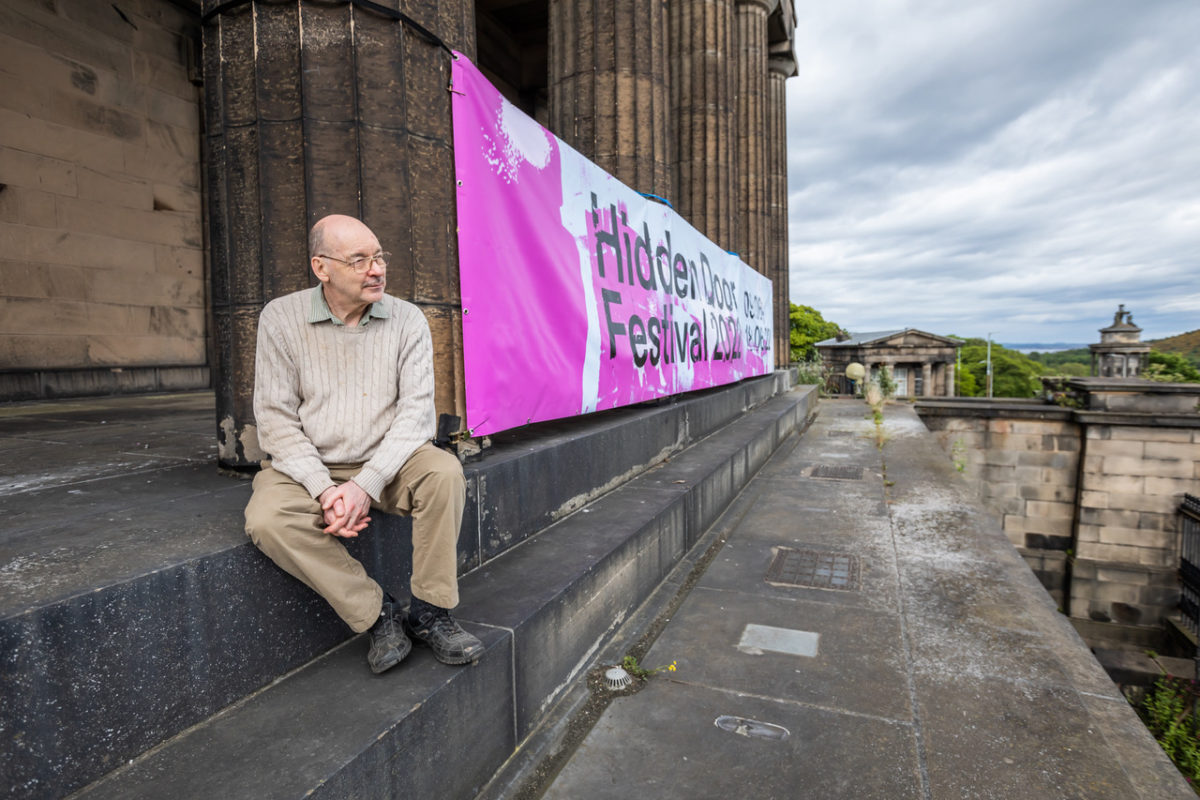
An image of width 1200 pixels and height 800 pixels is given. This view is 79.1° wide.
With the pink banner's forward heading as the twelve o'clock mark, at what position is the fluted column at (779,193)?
The fluted column is roughly at 8 o'clock from the pink banner.

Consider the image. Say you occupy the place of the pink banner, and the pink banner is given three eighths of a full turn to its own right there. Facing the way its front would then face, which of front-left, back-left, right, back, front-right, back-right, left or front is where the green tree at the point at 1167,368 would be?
back-right

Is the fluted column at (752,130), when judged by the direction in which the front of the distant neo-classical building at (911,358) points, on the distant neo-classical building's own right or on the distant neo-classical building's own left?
on the distant neo-classical building's own right

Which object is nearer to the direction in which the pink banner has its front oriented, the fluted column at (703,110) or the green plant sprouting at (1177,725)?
the green plant sprouting

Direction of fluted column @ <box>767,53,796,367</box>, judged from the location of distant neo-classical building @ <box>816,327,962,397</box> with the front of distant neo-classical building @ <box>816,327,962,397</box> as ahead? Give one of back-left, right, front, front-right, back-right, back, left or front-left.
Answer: front-right

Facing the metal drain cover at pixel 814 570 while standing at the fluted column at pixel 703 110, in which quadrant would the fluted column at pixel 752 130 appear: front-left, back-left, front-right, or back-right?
back-left

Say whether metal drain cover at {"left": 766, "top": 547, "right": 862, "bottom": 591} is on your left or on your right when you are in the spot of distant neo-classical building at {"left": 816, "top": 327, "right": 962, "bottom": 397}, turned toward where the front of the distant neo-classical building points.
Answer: on your right

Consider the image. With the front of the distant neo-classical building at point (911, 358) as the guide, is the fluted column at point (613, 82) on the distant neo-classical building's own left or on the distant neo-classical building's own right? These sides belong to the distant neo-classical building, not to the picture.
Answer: on the distant neo-classical building's own right

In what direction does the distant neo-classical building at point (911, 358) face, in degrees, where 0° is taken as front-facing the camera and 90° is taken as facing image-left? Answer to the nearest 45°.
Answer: approximately 315°

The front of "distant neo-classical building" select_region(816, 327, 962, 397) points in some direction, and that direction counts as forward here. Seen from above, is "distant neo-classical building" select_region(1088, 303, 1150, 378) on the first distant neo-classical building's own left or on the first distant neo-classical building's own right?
on the first distant neo-classical building's own left
